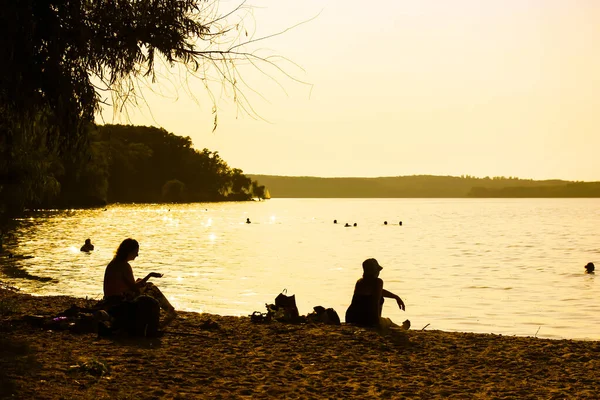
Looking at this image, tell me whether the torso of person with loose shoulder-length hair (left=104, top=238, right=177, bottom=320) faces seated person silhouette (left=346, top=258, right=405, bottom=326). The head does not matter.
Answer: yes

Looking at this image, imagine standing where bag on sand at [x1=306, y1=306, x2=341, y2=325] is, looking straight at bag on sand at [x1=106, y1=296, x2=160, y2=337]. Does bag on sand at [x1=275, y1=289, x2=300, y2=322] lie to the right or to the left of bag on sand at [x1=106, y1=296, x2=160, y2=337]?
right

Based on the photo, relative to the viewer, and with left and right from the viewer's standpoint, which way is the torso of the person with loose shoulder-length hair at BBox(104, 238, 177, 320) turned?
facing to the right of the viewer

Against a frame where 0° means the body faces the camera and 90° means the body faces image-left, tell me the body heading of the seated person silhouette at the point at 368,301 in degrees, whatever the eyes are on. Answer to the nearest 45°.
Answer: approximately 225°

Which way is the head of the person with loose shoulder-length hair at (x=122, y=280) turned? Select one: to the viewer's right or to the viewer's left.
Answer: to the viewer's right

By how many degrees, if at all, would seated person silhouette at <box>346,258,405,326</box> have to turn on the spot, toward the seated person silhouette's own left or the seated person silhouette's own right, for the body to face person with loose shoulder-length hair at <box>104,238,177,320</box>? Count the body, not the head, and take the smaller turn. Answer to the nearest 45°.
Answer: approximately 180°

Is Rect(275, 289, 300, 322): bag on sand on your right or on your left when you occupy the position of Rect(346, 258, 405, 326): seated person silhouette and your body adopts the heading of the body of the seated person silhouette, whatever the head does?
on your left

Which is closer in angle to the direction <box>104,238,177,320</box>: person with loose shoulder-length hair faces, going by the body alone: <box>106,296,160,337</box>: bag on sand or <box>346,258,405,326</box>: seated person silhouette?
the seated person silhouette
